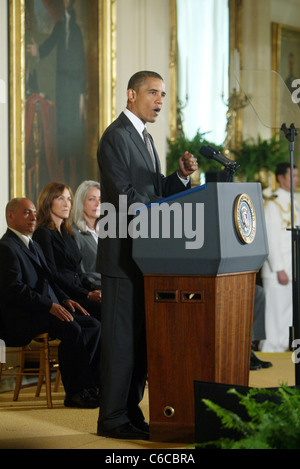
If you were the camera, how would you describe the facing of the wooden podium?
facing the viewer and to the right of the viewer

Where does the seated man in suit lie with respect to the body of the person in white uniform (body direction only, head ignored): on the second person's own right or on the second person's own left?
on the second person's own right

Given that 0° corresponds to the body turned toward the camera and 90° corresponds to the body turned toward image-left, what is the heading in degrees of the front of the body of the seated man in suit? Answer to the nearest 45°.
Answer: approximately 315°

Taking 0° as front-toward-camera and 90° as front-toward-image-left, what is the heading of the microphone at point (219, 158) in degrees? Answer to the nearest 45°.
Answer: approximately 90°

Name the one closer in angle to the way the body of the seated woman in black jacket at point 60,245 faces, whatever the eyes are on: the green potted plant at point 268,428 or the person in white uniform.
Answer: the green potted plant

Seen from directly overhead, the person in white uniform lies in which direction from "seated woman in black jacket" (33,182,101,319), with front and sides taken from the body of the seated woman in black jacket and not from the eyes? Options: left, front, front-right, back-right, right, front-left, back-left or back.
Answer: left
